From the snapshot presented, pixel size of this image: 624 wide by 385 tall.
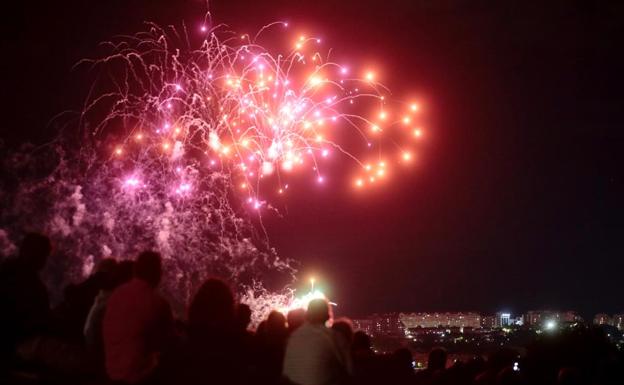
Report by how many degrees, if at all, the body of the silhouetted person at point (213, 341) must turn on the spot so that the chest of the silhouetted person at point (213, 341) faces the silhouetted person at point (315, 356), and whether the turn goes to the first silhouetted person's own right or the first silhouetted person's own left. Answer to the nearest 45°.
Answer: approximately 45° to the first silhouetted person's own right

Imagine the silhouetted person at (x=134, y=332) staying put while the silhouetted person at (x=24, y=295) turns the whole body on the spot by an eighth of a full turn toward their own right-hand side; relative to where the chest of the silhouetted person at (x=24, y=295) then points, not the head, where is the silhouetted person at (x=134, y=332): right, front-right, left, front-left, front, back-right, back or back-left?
front-right

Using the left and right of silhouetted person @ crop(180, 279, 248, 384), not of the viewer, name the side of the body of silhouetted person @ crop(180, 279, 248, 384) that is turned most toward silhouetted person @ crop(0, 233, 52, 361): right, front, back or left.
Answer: left

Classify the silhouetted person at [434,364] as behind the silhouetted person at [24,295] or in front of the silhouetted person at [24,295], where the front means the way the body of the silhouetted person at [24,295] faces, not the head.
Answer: in front

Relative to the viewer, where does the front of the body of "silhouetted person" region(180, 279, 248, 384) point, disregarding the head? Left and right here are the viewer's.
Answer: facing away from the viewer

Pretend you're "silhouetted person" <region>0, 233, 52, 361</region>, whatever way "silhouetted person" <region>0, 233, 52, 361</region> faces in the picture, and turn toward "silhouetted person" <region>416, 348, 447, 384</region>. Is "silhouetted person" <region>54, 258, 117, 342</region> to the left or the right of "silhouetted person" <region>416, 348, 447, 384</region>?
left

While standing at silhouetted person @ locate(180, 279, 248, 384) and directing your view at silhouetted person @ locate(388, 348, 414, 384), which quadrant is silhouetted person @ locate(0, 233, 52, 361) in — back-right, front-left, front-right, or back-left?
back-left

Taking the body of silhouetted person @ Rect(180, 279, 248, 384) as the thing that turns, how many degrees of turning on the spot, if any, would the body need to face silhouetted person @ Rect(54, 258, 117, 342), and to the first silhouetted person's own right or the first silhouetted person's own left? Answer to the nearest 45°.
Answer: approximately 45° to the first silhouetted person's own left

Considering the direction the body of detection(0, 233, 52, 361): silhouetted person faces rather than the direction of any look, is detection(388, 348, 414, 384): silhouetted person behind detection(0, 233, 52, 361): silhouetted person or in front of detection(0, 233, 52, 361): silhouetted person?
in front

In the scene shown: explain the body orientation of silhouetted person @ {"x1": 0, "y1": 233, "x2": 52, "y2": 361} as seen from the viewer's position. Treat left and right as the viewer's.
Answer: facing away from the viewer and to the right of the viewer

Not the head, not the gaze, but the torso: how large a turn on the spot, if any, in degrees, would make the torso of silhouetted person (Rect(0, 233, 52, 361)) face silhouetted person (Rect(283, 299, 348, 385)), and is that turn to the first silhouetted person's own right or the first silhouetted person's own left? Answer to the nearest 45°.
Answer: approximately 45° to the first silhouetted person's own right

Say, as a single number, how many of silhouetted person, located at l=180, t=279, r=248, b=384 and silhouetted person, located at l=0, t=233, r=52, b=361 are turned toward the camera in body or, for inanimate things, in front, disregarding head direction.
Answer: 0

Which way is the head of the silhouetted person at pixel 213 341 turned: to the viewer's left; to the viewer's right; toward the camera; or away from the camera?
away from the camera

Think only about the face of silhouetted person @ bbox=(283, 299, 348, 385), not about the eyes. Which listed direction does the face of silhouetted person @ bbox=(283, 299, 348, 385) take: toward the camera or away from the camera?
away from the camera

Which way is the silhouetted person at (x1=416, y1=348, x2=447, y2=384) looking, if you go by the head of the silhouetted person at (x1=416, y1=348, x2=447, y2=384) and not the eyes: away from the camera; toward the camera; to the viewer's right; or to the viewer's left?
away from the camera

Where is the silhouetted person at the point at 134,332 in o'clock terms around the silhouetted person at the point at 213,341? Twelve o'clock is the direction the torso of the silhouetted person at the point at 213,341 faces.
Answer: the silhouetted person at the point at 134,332 is roughly at 9 o'clock from the silhouetted person at the point at 213,341.

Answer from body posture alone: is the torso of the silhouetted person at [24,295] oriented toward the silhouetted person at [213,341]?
no
